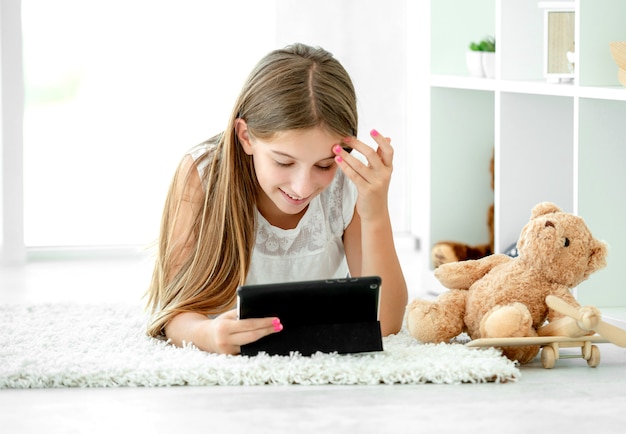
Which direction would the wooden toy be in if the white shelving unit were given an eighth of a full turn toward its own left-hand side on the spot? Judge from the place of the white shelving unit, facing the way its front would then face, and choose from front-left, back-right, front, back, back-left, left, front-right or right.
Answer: front

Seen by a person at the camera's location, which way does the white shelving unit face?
facing the viewer and to the left of the viewer

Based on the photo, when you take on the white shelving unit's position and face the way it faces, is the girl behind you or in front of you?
in front

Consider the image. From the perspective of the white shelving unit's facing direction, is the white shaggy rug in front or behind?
in front

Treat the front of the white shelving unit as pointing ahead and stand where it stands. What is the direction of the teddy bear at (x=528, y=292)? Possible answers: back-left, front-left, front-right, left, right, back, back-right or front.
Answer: front-left
